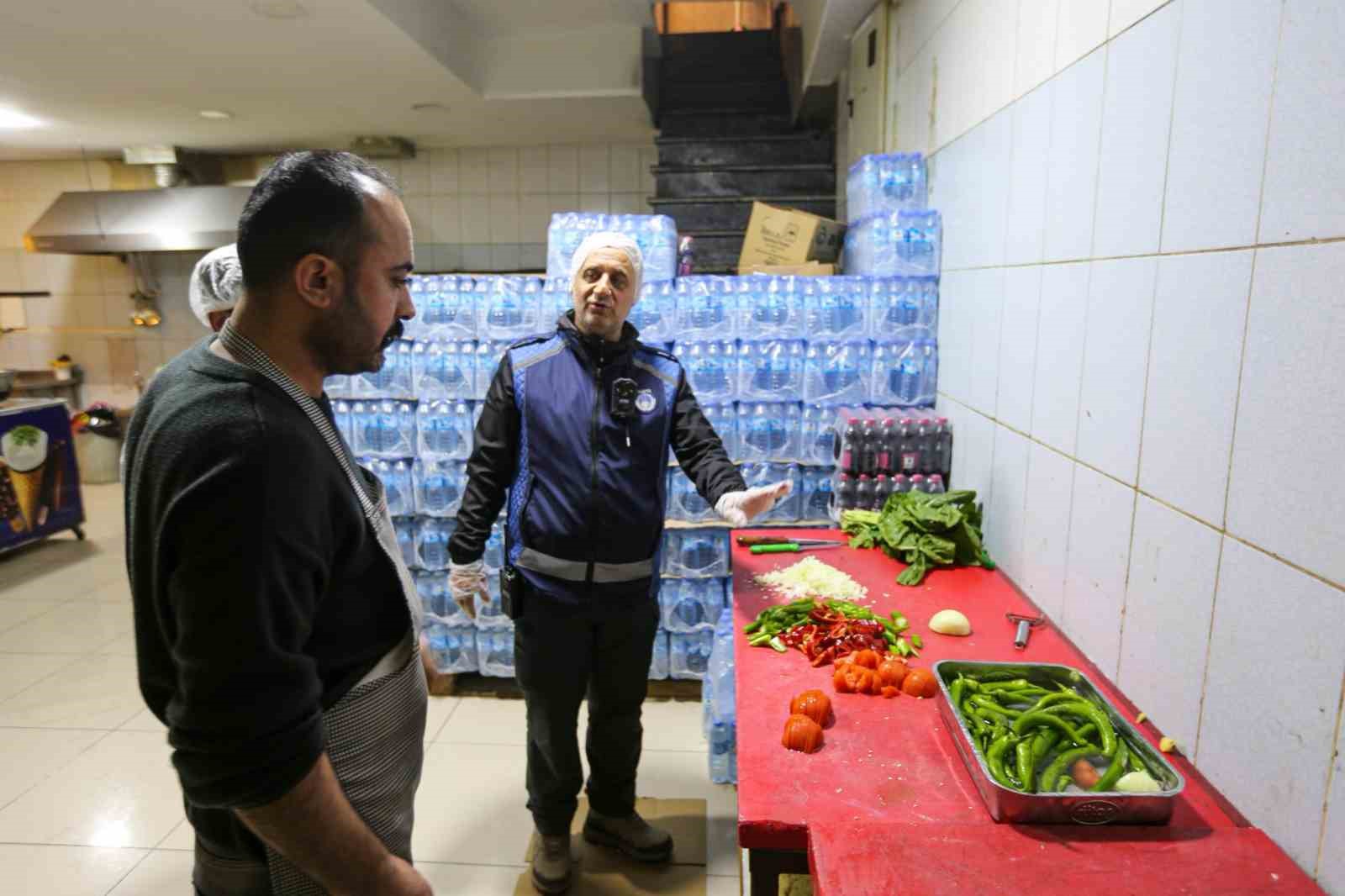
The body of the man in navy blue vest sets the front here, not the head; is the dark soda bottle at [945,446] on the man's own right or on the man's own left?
on the man's own left

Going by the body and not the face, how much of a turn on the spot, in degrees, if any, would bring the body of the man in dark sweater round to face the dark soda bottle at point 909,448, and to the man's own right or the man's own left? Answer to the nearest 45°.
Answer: approximately 45° to the man's own left

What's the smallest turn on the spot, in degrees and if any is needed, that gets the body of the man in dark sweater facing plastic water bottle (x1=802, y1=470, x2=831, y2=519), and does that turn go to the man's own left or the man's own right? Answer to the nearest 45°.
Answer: approximately 45° to the man's own left

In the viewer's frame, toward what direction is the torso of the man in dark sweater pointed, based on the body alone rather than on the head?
to the viewer's right

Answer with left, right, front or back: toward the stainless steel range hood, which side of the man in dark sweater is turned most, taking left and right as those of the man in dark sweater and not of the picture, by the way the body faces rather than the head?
left

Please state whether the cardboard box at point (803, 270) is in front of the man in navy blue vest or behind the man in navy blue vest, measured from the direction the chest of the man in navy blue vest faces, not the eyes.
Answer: behind

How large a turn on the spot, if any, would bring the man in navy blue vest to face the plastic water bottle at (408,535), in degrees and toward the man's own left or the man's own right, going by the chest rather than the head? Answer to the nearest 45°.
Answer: approximately 135° to the man's own right

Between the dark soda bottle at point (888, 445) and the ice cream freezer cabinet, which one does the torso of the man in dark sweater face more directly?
the dark soda bottle

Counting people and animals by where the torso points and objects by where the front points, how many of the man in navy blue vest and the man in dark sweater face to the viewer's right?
1

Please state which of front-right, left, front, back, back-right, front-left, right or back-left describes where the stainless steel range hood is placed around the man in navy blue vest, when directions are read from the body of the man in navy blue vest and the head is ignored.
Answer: back-right

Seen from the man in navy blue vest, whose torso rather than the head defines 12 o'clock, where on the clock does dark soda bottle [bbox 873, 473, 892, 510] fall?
The dark soda bottle is roughly at 8 o'clock from the man in navy blue vest.

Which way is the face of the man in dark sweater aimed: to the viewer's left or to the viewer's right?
to the viewer's right
